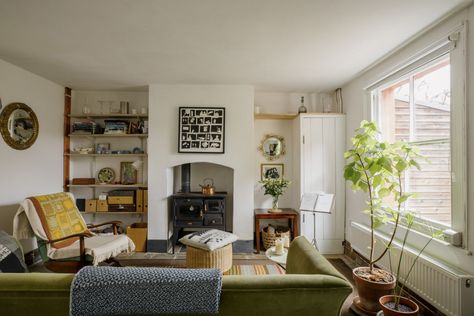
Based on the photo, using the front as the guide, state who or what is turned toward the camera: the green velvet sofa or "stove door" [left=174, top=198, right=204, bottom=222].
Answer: the stove door

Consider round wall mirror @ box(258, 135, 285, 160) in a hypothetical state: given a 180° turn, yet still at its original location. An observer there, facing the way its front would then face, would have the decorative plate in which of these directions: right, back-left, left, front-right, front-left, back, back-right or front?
left

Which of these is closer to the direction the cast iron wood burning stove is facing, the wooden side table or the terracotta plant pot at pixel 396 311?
the terracotta plant pot

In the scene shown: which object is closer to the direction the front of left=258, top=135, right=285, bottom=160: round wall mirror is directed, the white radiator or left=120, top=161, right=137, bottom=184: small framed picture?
the white radiator

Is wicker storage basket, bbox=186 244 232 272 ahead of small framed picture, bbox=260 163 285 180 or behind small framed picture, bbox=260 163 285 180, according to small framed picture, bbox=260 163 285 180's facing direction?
ahead

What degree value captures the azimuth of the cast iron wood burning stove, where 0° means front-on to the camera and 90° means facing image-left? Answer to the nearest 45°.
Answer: approximately 0°

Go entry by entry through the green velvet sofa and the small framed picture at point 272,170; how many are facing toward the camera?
1

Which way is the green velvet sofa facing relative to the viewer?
away from the camera

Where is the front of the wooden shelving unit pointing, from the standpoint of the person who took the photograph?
facing the viewer

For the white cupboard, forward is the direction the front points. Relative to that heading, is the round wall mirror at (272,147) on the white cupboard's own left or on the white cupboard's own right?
on the white cupboard's own right

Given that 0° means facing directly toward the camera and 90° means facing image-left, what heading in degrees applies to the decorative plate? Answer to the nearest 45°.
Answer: approximately 0°

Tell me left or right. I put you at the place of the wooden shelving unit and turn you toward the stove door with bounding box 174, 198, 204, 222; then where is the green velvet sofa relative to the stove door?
right

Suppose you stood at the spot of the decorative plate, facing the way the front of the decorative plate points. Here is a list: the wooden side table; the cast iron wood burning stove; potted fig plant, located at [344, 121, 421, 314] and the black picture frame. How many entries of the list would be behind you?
0

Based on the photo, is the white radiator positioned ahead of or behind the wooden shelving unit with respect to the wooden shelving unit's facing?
ahead

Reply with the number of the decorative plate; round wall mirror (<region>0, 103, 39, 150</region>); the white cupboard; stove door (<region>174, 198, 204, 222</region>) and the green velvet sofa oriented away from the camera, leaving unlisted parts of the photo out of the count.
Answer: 1

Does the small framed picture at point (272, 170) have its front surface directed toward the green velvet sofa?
yes

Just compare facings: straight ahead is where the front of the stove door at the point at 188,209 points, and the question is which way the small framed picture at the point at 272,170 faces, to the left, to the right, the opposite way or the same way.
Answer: the same way

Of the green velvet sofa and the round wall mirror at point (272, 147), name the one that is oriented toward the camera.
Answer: the round wall mirror

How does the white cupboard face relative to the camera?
toward the camera

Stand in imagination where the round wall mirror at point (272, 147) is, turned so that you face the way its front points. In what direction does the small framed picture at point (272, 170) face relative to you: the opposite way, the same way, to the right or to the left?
the same way

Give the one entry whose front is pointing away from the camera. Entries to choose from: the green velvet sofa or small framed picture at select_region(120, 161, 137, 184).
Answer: the green velvet sofa
